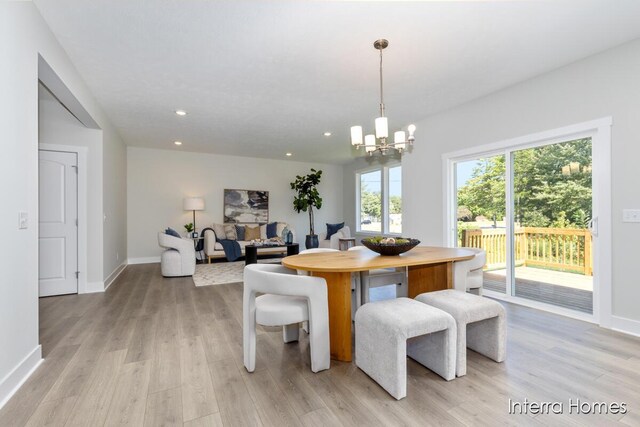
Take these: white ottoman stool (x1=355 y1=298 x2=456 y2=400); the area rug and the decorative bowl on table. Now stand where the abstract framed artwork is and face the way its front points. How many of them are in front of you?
3

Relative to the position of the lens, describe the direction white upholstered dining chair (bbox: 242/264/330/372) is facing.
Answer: facing away from the viewer and to the right of the viewer

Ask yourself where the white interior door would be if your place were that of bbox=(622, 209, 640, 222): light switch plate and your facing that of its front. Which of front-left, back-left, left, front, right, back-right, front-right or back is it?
front-right

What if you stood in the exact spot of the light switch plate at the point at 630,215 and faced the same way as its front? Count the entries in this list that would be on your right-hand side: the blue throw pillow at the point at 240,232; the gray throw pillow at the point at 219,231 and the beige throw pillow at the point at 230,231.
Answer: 3

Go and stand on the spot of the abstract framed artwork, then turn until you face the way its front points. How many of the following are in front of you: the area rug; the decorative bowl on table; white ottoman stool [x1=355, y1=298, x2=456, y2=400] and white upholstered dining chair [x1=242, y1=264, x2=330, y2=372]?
4

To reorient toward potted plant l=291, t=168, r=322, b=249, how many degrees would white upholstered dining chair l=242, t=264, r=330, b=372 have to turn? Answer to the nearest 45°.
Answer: approximately 45° to its left

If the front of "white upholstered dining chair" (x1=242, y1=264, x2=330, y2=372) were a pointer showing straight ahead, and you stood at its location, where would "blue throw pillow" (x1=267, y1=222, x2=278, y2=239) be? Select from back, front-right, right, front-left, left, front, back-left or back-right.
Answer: front-left

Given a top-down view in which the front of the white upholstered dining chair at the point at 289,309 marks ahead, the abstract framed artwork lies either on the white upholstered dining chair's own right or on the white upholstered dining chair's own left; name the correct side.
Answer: on the white upholstered dining chair's own left

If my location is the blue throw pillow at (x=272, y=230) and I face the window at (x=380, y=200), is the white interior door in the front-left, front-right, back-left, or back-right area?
back-right
